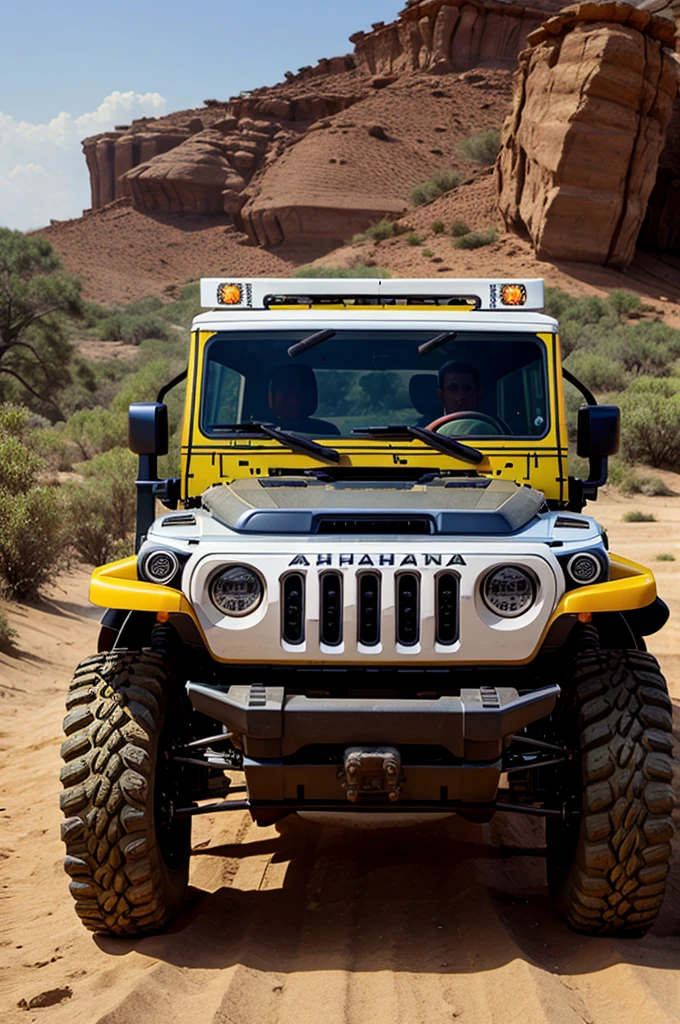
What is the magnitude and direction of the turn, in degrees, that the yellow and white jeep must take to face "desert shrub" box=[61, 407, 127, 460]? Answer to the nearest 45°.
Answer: approximately 180°

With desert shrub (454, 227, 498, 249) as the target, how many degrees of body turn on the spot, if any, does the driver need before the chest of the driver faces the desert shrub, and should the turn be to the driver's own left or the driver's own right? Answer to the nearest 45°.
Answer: approximately 180°

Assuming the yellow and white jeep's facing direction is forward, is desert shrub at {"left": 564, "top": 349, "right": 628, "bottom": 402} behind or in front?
behind

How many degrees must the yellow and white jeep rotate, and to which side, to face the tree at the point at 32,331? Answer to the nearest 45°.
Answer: approximately 180°

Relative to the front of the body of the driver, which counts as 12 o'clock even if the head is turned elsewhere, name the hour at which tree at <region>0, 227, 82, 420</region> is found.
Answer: The tree is roughly at 5 o'clock from the driver.

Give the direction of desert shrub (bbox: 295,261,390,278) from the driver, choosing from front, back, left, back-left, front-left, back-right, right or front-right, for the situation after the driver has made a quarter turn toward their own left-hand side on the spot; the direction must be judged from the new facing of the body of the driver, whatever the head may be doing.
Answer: left

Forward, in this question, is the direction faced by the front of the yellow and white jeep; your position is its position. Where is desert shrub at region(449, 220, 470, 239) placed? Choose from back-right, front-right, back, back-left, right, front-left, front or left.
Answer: back

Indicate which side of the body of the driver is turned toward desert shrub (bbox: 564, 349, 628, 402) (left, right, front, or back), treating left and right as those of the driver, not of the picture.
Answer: back

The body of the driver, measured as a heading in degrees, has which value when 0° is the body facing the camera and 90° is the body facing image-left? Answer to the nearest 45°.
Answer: approximately 0°

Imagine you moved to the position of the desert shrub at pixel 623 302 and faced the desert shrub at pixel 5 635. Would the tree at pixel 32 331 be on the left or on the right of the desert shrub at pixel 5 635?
right

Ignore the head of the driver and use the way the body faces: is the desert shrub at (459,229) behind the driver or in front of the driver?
behind

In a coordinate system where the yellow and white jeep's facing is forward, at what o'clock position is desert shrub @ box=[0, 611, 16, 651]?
The desert shrub is roughly at 5 o'clock from the yellow and white jeep.

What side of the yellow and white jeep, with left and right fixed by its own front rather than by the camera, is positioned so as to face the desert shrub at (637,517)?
back
